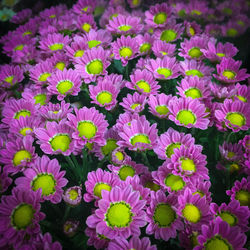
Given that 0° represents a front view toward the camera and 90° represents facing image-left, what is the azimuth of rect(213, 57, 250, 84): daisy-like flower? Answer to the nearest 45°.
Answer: approximately 0°

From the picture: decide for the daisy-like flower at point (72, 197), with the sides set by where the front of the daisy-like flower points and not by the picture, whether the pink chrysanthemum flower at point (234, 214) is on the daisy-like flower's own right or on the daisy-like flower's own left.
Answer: on the daisy-like flower's own left

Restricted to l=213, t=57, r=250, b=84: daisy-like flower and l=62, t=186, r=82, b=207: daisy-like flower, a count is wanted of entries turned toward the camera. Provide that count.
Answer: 2

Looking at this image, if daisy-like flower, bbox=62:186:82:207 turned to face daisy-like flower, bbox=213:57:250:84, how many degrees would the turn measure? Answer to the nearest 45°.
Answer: approximately 90° to its left

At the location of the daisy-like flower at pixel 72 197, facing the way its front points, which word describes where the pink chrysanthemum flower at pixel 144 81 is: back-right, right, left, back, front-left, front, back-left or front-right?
back-left

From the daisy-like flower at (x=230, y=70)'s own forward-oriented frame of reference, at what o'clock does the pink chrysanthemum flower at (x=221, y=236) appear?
The pink chrysanthemum flower is roughly at 12 o'clock from the daisy-like flower.

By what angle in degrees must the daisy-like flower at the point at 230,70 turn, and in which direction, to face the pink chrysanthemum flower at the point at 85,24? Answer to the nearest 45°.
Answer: approximately 90° to its right

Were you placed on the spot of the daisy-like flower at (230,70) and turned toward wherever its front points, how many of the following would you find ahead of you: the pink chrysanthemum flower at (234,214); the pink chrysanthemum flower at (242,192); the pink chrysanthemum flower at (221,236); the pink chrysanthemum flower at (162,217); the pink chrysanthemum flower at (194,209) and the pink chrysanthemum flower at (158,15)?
5

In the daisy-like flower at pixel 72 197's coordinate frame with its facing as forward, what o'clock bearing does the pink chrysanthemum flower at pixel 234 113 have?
The pink chrysanthemum flower is roughly at 9 o'clock from the daisy-like flower.

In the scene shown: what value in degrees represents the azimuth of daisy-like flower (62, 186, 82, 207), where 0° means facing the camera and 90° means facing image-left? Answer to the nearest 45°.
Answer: approximately 0°
